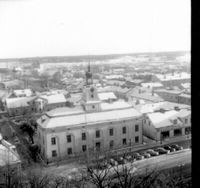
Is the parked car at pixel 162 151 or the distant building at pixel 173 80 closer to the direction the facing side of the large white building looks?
the parked car

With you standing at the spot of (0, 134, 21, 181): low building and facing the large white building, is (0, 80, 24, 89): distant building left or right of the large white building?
left

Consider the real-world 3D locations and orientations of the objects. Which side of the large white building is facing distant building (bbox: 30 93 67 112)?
back

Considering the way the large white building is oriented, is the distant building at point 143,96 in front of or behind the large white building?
behind

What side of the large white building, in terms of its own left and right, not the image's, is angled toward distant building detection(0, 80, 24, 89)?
back

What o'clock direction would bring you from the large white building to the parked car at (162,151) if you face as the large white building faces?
The parked car is roughly at 10 o'clock from the large white building.

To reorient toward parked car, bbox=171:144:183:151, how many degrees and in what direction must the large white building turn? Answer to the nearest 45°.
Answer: approximately 90° to its left

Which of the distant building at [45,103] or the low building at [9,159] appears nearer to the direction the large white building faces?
the low building

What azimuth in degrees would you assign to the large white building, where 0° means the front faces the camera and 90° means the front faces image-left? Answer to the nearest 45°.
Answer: approximately 0°

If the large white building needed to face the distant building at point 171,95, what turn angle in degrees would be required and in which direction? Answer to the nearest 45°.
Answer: approximately 135° to its left

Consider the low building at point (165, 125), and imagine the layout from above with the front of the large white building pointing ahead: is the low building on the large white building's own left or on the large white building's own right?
on the large white building's own left

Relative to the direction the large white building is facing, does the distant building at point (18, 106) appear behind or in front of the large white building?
behind
